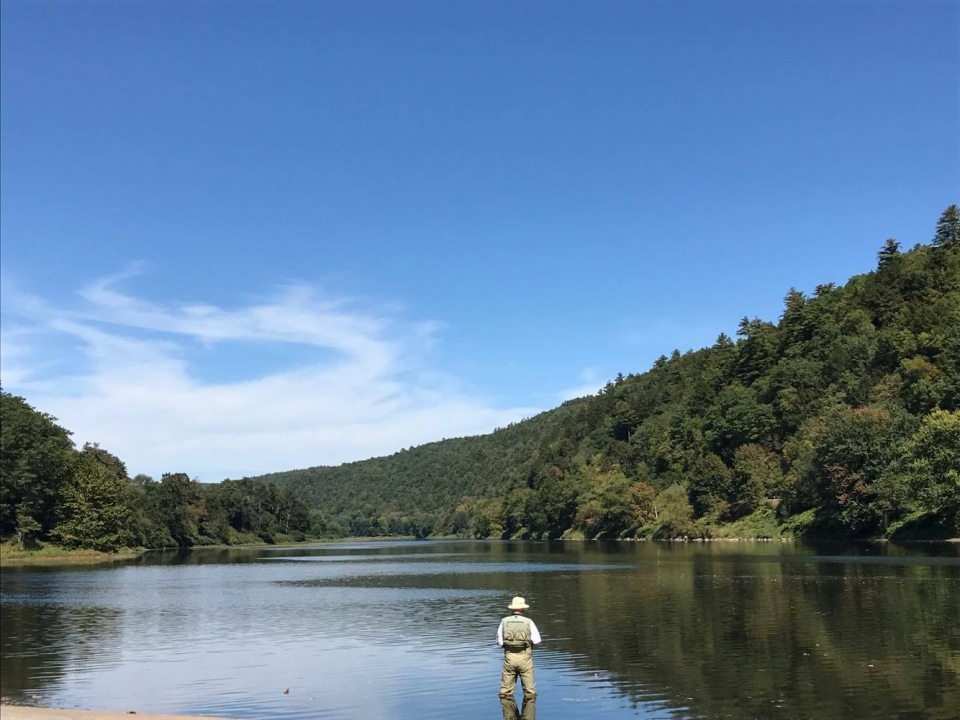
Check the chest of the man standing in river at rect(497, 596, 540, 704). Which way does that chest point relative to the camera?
away from the camera

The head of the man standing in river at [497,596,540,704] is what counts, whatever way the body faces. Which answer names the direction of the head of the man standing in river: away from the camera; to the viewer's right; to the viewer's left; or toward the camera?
away from the camera
